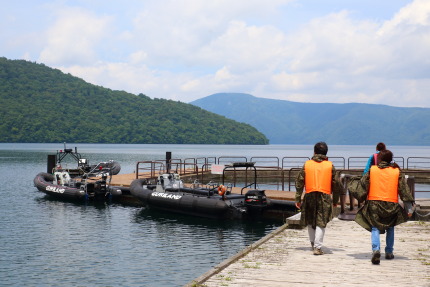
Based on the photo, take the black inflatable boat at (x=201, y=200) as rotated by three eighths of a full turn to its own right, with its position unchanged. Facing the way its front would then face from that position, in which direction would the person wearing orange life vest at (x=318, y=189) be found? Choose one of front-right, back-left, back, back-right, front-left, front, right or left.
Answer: right

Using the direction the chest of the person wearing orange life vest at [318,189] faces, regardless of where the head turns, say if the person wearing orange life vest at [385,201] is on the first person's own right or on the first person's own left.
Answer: on the first person's own right

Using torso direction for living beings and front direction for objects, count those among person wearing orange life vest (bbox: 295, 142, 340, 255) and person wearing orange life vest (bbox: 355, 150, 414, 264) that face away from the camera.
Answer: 2

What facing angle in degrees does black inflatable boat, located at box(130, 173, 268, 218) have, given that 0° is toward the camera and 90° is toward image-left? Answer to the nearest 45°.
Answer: approximately 135°

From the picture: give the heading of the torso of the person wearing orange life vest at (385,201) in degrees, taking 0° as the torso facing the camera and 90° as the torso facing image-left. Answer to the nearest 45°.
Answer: approximately 180°

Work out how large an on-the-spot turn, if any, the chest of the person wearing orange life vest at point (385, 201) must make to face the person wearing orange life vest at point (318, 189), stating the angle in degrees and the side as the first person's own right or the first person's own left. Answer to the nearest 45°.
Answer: approximately 90° to the first person's own left

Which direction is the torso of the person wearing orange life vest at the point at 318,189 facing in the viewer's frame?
away from the camera

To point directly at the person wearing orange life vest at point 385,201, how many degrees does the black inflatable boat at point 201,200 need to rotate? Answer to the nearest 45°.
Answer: approximately 135° to its left
